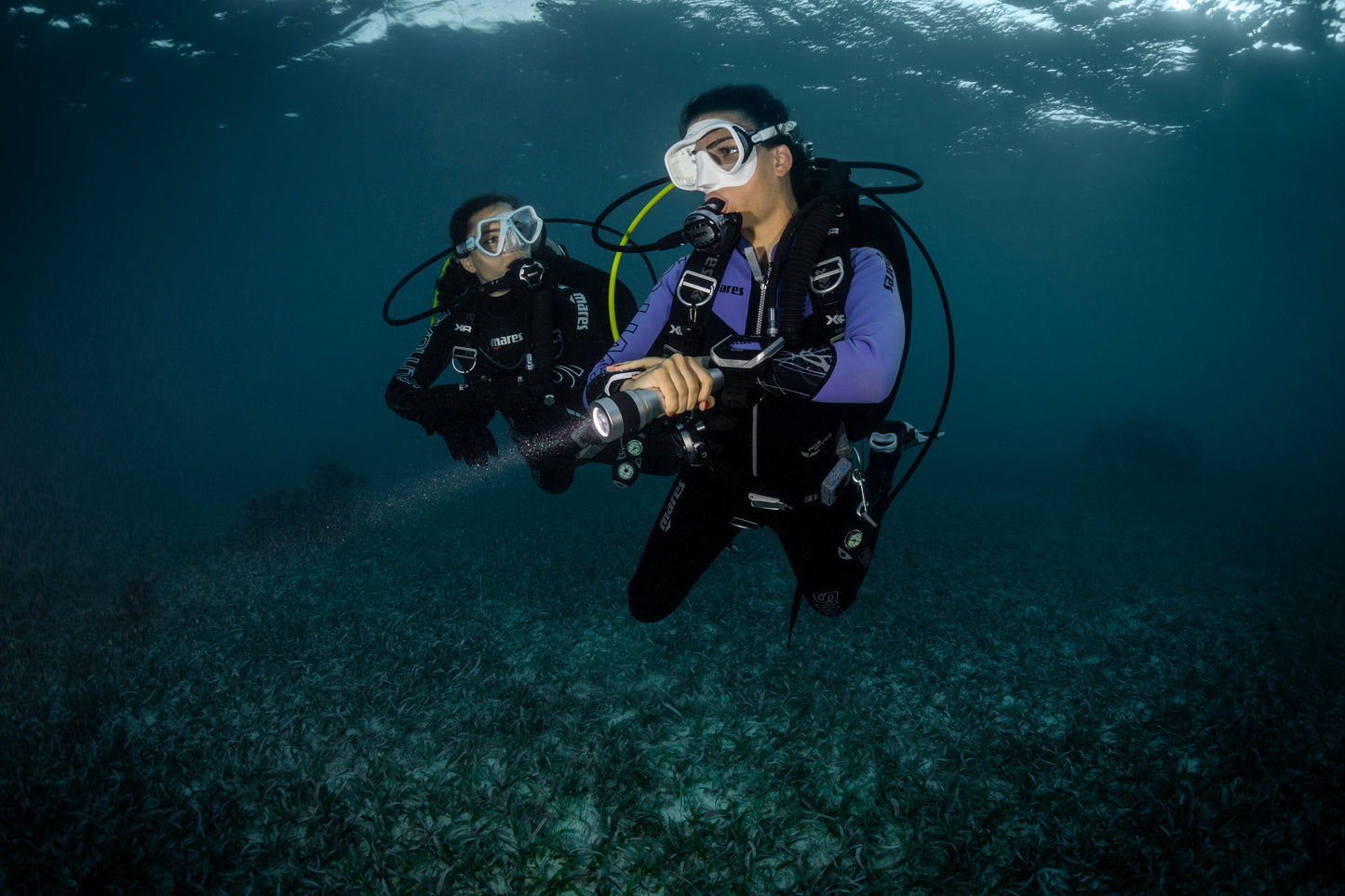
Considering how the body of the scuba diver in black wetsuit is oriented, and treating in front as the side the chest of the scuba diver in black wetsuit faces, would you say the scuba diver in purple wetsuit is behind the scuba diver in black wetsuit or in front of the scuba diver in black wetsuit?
in front

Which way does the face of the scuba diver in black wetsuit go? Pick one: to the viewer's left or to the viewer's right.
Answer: to the viewer's right

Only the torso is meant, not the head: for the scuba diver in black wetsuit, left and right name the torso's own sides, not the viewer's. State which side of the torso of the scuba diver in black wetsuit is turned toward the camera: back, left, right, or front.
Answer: front
